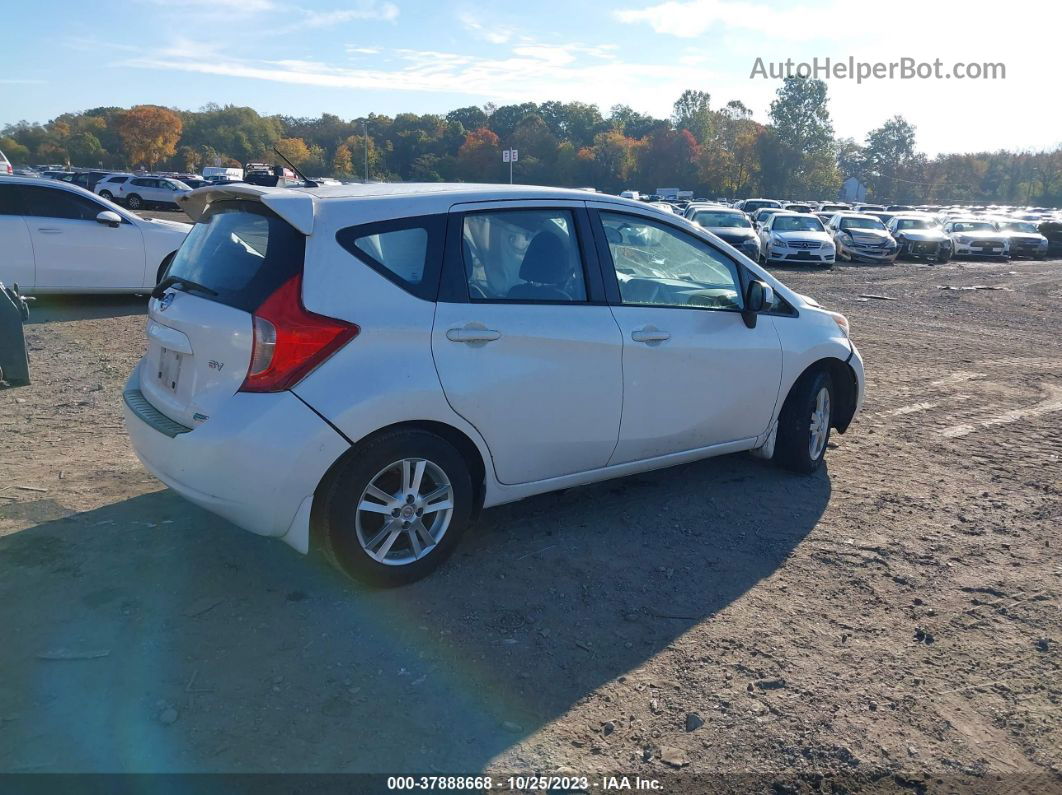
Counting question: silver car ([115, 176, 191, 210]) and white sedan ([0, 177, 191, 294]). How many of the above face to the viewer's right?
2

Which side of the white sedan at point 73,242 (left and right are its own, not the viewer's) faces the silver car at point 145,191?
left

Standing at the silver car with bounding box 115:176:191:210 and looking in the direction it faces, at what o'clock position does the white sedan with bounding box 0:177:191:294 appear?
The white sedan is roughly at 3 o'clock from the silver car.

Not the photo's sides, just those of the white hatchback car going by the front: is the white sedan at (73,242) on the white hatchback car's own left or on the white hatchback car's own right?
on the white hatchback car's own left

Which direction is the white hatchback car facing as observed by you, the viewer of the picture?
facing away from the viewer and to the right of the viewer

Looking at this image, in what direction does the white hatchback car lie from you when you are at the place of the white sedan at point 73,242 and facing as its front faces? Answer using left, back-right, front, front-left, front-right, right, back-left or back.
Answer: right

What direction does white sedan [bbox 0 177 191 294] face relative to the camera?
to the viewer's right

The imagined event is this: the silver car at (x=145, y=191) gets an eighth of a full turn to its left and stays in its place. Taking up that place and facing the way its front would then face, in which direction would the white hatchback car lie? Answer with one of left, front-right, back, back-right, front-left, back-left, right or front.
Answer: back-right

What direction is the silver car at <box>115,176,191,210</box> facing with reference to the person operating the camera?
facing to the right of the viewer
